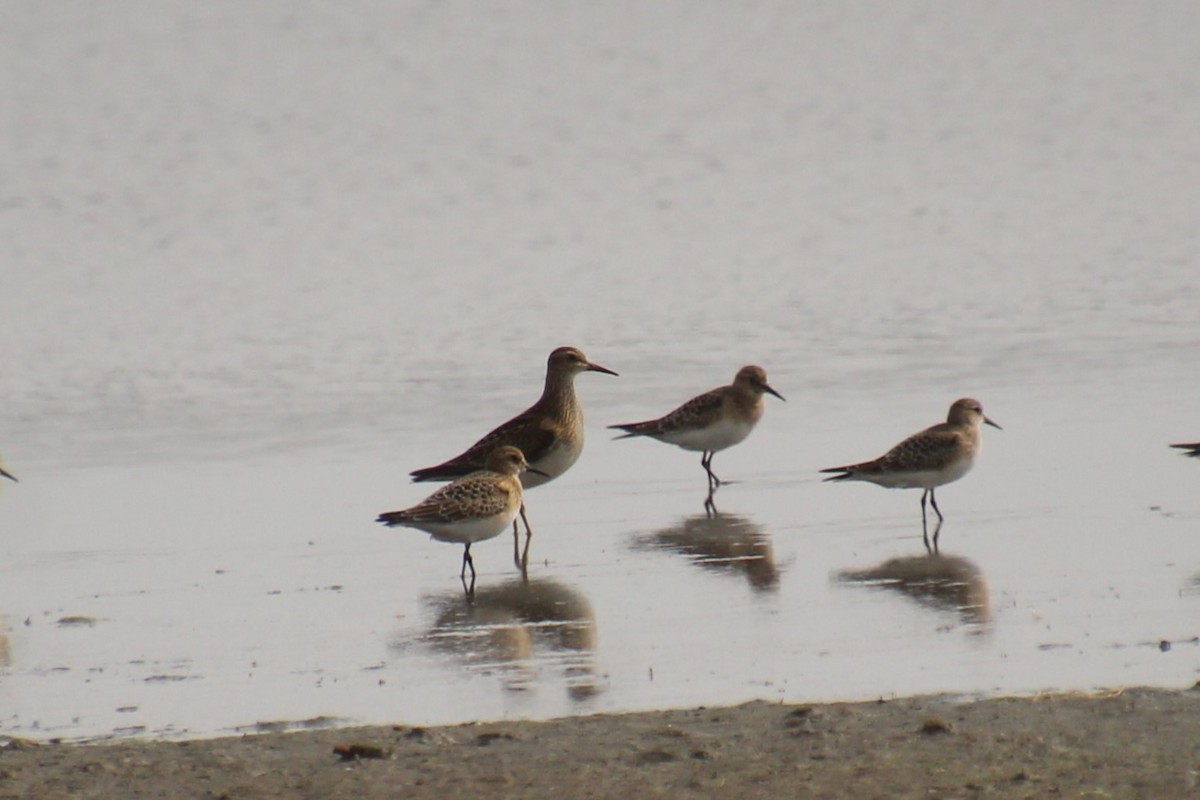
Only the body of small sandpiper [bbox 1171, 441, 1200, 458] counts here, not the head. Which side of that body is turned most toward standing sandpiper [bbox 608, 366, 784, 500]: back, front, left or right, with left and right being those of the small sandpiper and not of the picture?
back

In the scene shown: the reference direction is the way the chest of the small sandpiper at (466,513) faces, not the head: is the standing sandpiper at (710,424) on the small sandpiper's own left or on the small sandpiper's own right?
on the small sandpiper's own left

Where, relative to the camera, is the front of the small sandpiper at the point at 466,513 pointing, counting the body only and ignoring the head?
to the viewer's right

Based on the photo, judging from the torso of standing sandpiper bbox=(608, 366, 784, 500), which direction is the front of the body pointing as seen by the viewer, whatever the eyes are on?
to the viewer's right

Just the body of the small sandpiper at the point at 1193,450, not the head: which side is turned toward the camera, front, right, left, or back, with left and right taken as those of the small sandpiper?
right

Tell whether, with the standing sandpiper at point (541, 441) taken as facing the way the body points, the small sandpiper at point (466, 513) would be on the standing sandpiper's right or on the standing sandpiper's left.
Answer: on the standing sandpiper's right

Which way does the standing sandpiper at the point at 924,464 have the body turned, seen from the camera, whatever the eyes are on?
to the viewer's right

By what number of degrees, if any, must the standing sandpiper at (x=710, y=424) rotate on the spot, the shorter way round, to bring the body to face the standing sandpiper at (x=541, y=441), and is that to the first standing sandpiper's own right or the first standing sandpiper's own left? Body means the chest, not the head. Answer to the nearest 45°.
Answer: approximately 135° to the first standing sandpiper's own right

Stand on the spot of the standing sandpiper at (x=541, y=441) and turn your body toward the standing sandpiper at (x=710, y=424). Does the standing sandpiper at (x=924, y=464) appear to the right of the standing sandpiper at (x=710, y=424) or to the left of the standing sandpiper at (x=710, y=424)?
right

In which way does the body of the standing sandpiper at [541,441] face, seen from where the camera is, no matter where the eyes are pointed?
to the viewer's right
